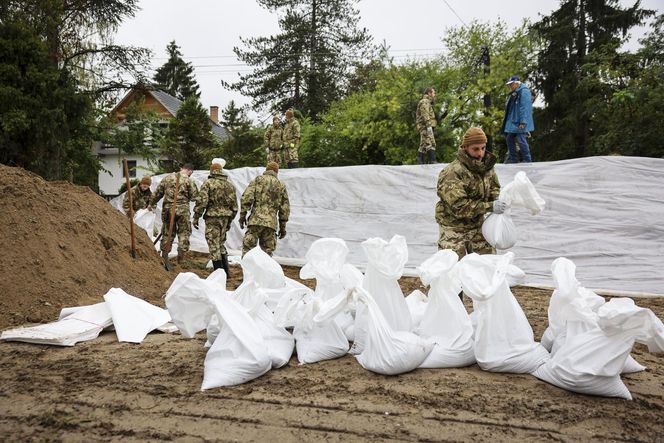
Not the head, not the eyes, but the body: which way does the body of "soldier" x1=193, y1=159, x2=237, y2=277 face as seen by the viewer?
away from the camera

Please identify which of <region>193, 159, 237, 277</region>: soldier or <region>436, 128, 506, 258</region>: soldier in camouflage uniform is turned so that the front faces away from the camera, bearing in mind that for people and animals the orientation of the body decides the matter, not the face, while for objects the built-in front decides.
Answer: the soldier

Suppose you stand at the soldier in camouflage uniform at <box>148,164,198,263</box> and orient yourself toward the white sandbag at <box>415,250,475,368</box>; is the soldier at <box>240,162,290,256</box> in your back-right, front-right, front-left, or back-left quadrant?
front-left

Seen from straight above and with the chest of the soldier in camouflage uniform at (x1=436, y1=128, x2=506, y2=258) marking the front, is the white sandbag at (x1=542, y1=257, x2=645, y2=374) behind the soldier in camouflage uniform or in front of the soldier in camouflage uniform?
in front

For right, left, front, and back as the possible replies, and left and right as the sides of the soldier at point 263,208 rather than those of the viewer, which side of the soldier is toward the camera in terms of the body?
back

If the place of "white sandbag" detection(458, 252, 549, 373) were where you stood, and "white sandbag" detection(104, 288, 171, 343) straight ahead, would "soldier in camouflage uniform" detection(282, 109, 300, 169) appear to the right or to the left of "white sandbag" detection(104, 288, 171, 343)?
right

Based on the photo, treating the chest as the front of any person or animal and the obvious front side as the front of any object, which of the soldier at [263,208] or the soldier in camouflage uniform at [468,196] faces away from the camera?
the soldier

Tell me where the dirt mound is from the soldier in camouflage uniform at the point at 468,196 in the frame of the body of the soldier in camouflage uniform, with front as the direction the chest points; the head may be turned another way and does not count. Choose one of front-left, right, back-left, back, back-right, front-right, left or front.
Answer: back-right

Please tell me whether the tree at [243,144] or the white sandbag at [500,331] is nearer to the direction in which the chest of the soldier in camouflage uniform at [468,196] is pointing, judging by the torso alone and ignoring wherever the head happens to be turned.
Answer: the white sandbag

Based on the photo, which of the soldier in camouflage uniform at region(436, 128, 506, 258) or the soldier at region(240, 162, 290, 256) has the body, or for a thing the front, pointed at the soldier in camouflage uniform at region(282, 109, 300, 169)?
the soldier

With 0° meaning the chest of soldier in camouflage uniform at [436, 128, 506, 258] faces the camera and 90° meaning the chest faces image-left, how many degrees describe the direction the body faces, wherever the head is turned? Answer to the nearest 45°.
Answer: approximately 315°

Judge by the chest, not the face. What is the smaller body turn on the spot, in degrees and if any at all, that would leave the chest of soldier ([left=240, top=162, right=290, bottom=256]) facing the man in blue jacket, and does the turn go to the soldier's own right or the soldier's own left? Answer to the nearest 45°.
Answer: approximately 90° to the soldier's own right
